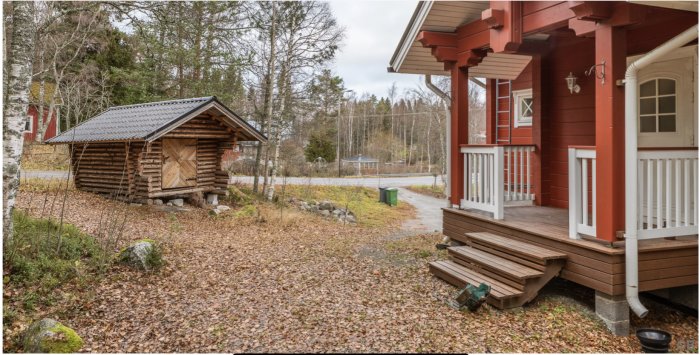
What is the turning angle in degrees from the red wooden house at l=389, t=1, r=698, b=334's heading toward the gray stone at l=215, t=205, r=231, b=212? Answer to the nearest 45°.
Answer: approximately 90° to its right

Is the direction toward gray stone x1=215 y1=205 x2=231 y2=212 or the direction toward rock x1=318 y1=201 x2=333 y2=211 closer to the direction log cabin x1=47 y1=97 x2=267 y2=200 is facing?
the gray stone

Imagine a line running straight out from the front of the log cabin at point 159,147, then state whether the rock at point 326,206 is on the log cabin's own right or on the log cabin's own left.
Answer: on the log cabin's own left

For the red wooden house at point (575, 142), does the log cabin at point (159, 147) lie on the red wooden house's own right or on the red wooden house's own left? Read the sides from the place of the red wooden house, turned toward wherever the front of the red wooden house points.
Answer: on the red wooden house's own right

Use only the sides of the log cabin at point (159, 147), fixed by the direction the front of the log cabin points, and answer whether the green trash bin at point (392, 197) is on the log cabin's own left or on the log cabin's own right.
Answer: on the log cabin's own left

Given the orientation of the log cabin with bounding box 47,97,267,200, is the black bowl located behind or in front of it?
in front

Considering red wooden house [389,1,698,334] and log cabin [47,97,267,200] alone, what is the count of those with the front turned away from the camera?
0

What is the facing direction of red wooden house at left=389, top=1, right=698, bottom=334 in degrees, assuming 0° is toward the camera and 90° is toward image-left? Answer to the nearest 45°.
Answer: approximately 45°
